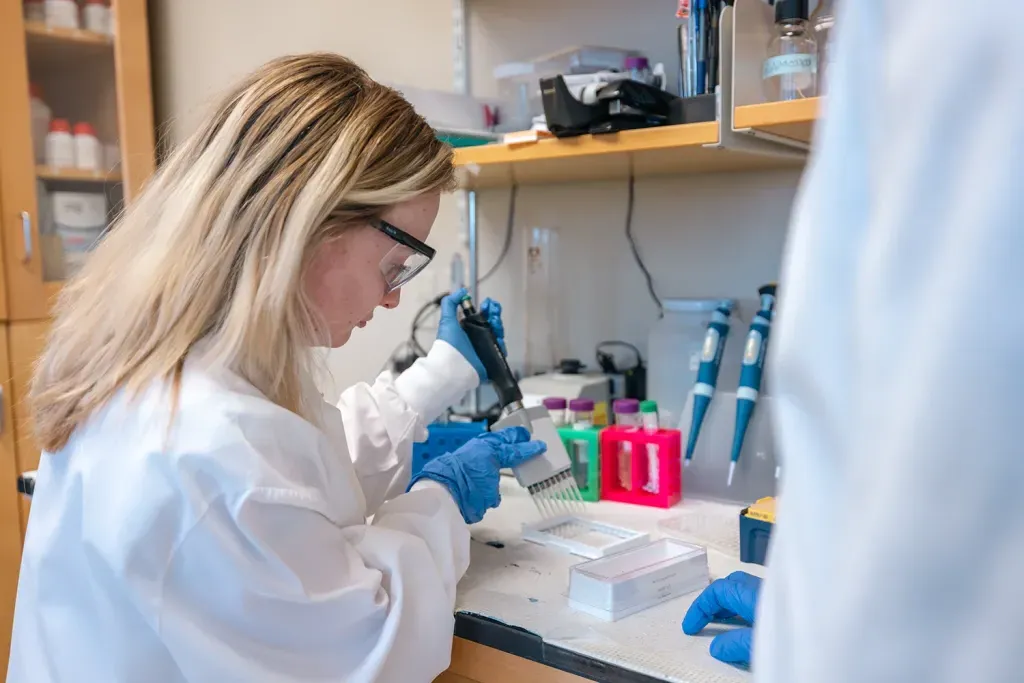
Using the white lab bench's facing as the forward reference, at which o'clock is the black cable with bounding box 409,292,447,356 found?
The black cable is roughly at 4 o'clock from the white lab bench.

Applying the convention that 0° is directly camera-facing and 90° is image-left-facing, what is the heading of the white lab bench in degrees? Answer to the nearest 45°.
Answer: approximately 45°

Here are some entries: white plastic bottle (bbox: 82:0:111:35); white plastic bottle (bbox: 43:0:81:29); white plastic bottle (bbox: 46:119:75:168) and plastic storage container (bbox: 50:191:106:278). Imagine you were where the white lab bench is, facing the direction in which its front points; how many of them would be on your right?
4

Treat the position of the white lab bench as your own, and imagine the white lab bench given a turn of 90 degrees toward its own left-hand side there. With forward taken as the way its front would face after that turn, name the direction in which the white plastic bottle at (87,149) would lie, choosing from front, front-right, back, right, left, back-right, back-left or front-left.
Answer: back

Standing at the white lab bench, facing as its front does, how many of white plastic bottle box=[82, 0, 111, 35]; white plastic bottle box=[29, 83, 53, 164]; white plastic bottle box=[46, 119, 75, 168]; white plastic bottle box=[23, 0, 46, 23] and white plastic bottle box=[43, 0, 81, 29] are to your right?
5

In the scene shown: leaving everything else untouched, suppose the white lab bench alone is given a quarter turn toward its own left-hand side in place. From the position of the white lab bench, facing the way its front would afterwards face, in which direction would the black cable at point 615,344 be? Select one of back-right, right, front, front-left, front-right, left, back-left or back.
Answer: back-left

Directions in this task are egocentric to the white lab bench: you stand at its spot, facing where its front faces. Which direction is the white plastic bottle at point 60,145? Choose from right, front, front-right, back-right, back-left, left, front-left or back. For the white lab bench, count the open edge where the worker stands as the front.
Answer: right

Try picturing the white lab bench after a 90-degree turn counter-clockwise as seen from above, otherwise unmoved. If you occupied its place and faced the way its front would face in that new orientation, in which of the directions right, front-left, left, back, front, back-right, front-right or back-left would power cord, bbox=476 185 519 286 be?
back-left

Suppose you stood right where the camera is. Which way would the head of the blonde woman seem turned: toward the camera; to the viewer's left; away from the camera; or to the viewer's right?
to the viewer's right

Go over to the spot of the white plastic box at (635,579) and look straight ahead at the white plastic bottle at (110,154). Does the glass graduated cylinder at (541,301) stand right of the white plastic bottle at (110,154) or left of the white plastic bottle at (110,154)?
right

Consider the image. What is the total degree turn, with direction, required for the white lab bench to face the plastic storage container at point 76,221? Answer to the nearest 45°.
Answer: approximately 90° to its right

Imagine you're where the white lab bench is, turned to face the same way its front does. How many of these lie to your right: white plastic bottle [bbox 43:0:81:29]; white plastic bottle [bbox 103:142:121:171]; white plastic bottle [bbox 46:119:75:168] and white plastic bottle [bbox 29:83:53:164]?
4
